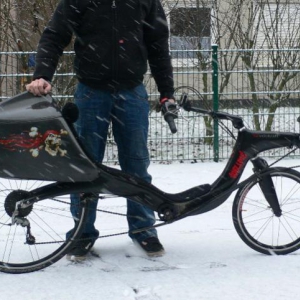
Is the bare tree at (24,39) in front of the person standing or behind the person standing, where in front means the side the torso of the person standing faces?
behind

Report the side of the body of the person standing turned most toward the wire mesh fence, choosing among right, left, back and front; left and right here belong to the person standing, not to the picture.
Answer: back

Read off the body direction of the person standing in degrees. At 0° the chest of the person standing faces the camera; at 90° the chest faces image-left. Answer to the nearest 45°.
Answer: approximately 0°
